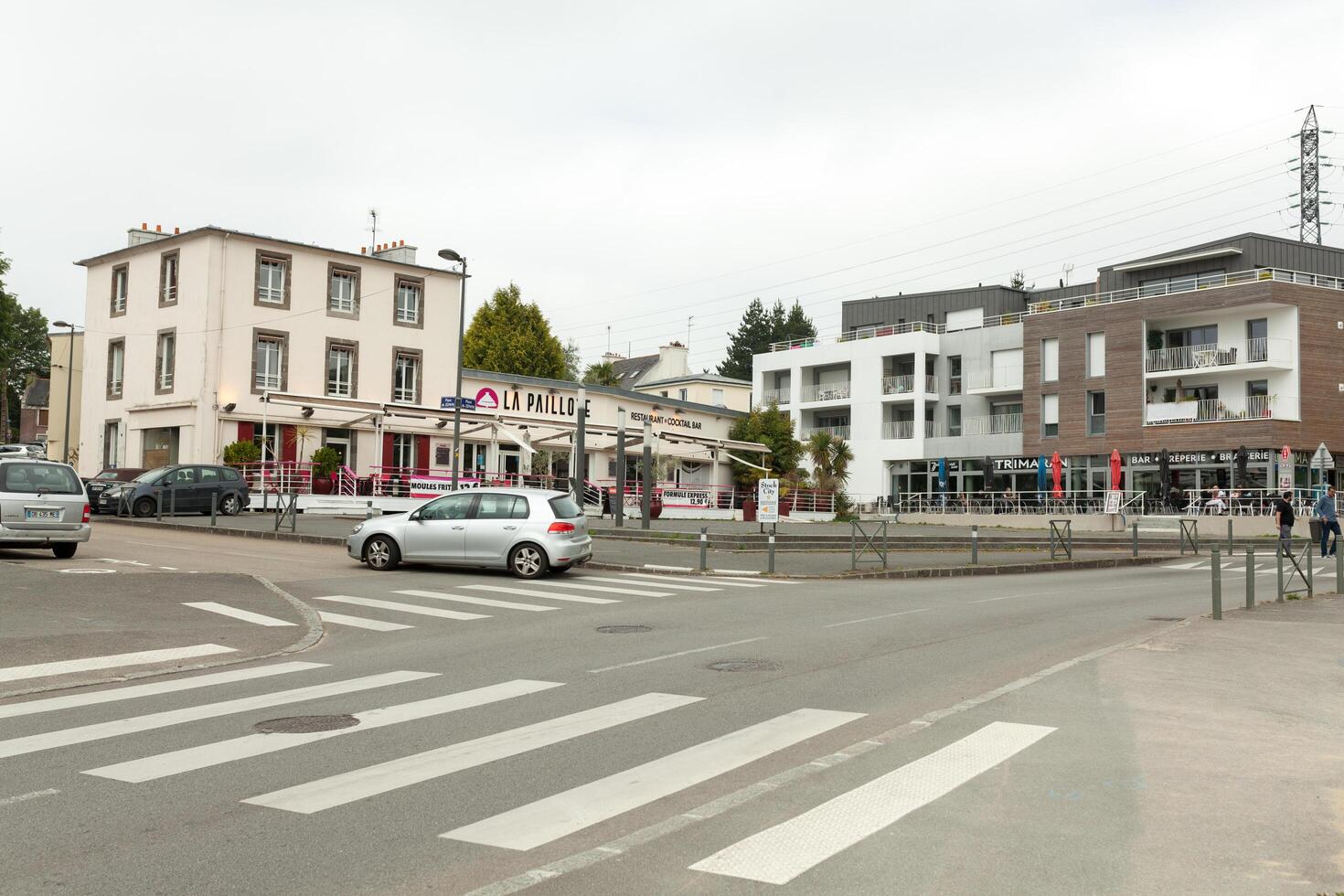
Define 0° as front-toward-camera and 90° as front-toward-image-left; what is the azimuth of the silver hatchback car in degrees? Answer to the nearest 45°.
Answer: approximately 90°

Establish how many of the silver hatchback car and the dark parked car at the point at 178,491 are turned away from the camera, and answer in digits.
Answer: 0

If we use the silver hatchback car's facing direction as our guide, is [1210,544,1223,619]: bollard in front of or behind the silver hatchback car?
behind

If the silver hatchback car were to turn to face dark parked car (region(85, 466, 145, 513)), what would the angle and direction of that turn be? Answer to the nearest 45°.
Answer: approximately 45° to its right
